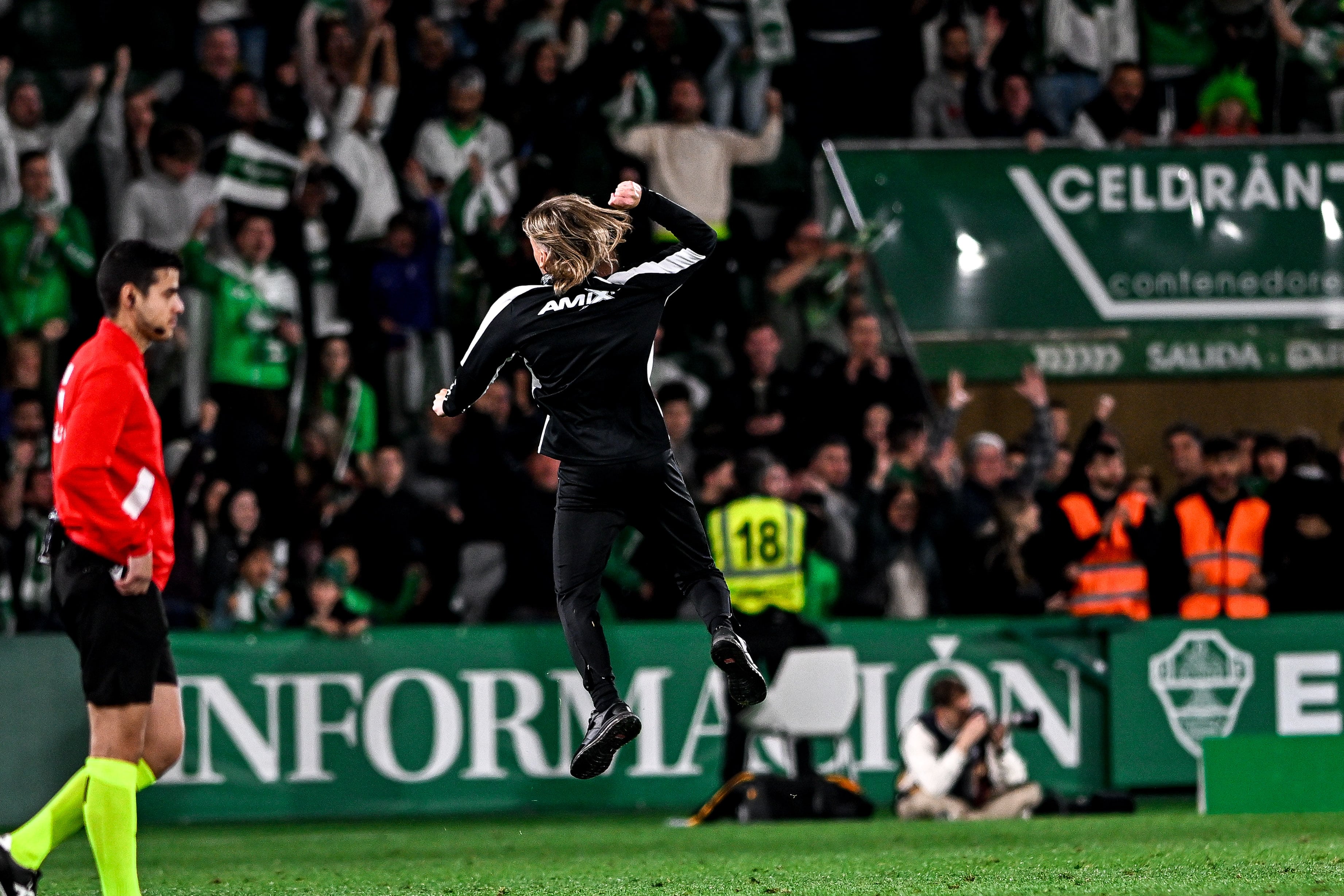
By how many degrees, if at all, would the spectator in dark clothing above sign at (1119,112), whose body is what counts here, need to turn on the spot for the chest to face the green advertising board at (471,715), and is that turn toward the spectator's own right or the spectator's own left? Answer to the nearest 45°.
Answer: approximately 45° to the spectator's own right

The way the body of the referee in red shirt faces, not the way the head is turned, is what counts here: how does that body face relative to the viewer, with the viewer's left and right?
facing to the right of the viewer

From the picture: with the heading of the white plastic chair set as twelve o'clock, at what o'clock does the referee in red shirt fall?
The referee in red shirt is roughly at 8 o'clock from the white plastic chair.

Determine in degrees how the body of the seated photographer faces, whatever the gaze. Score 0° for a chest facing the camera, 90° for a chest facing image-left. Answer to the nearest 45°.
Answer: approximately 315°

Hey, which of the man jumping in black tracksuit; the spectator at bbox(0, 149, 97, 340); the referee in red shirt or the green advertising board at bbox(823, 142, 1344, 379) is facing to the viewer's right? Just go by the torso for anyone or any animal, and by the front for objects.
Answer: the referee in red shirt

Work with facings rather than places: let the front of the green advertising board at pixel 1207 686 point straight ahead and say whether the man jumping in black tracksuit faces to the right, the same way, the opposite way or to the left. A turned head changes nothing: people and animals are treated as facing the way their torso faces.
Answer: the opposite way

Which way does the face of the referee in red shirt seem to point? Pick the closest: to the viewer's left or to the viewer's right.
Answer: to the viewer's right

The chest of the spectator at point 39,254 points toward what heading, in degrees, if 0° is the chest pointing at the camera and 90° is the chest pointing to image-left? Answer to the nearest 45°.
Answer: approximately 0°

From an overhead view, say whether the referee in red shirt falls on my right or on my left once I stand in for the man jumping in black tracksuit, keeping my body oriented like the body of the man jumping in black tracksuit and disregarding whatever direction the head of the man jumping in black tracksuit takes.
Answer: on my left

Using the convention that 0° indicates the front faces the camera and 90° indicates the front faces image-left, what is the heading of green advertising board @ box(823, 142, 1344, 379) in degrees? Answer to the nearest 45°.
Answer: approximately 0°
